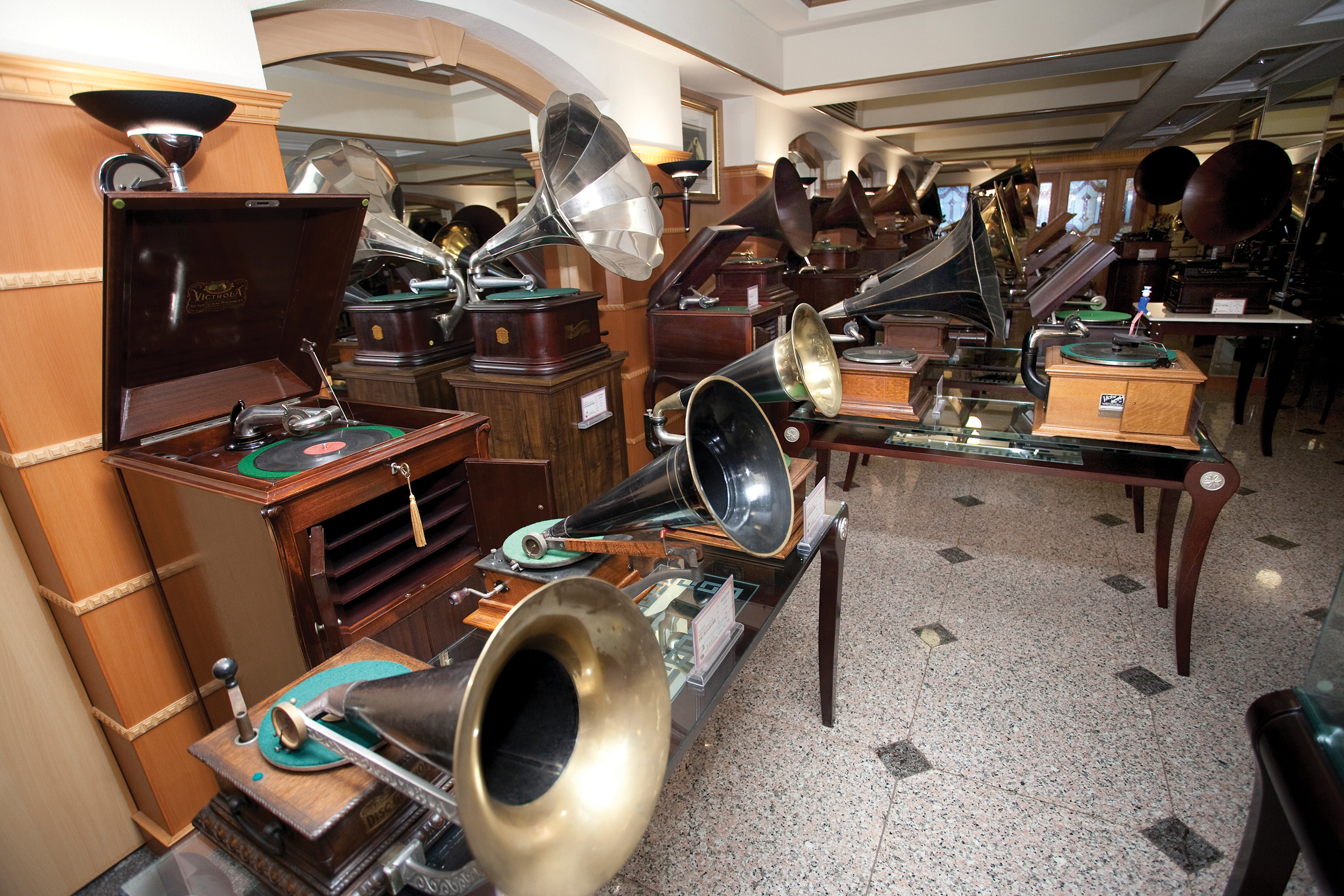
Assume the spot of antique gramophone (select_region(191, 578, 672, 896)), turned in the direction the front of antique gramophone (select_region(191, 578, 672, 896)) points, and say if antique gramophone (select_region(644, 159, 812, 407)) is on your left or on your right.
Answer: on your left

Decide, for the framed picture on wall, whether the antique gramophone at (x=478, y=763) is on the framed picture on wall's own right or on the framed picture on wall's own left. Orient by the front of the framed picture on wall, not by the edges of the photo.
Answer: on the framed picture on wall's own right

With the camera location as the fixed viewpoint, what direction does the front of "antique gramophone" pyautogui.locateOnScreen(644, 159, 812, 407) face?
facing the viewer and to the right of the viewer

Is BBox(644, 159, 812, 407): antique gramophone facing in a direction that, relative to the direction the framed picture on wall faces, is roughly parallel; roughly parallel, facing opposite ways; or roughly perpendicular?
roughly parallel

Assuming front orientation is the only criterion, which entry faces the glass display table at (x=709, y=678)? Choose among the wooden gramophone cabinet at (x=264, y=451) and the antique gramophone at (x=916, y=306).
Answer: the wooden gramophone cabinet

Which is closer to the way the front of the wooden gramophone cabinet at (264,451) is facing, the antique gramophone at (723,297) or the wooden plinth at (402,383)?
the antique gramophone

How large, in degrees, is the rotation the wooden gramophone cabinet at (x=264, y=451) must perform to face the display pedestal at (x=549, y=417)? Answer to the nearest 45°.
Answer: approximately 90° to its left

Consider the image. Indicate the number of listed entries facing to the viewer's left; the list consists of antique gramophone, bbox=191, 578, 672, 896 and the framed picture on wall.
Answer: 0

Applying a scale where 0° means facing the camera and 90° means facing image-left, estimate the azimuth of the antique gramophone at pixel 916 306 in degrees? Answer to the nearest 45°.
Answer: approximately 270°

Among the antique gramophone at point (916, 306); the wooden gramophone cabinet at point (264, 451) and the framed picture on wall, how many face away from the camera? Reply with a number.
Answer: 0

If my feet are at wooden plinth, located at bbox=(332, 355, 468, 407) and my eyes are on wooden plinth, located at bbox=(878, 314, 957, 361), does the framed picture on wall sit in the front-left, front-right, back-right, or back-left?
front-left

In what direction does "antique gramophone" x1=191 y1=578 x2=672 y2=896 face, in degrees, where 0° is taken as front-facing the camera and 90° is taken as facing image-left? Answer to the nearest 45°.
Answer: approximately 315°

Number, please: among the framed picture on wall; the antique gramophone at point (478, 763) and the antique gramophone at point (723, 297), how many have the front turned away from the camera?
0

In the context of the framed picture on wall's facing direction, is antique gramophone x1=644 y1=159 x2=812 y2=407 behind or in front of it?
in front

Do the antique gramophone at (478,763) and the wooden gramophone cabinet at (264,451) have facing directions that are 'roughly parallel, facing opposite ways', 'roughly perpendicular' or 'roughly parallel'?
roughly parallel

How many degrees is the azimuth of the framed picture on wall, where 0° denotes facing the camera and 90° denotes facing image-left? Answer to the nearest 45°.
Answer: approximately 315°
